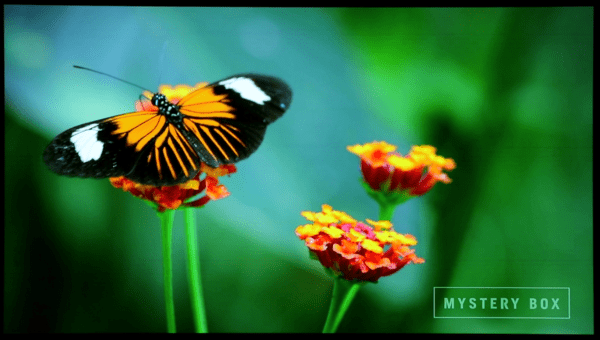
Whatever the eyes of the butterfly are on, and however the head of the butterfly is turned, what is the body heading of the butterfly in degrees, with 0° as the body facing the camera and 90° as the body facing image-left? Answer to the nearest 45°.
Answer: approximately 135°
